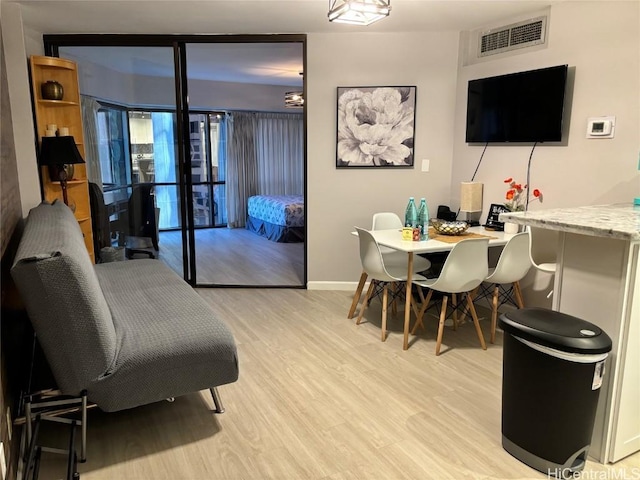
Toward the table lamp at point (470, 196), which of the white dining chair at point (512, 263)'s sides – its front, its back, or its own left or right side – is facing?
front

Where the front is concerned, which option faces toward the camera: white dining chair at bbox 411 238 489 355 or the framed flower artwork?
the framed flower artwork

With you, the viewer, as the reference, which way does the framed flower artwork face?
facing the viewer

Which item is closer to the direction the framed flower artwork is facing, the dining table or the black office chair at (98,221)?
the dining table

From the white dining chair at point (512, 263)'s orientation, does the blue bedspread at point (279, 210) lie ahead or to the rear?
ahead

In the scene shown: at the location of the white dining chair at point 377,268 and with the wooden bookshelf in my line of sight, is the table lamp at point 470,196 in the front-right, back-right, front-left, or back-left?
back-right

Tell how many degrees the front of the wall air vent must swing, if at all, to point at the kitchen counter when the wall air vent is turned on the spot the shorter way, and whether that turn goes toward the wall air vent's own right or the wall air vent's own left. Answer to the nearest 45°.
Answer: approximately 45° to the wall air vent's own left

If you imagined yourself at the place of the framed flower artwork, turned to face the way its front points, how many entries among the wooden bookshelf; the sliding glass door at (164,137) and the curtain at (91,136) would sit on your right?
3

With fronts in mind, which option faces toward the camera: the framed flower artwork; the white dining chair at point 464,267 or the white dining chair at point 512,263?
the framed flower artwork

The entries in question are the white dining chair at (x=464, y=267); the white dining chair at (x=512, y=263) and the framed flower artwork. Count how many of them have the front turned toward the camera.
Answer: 1

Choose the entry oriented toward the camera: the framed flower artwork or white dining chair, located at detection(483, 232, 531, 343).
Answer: the framed flower artwork

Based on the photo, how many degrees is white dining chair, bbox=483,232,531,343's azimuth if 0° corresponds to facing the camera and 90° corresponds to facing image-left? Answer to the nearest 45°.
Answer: approximately 135°

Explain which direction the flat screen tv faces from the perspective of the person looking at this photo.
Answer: facing the viewer and to the left of the viewer

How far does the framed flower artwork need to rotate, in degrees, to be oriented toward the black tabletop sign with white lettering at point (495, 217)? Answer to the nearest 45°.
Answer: approximately 90° to its left

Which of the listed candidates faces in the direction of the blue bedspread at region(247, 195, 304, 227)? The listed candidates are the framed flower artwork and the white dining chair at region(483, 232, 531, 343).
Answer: the white dining chair

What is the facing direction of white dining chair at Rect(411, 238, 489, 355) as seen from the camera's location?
facing away from the viewer and to the left of the viewer

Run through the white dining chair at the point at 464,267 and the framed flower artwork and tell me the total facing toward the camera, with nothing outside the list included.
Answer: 1

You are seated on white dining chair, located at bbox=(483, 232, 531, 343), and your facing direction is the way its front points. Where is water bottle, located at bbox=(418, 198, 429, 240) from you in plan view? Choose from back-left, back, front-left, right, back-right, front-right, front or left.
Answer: front-left

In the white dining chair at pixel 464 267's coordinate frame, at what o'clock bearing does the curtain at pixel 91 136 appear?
The curtain is roughly at 11 o'clock from the white dining chair.
